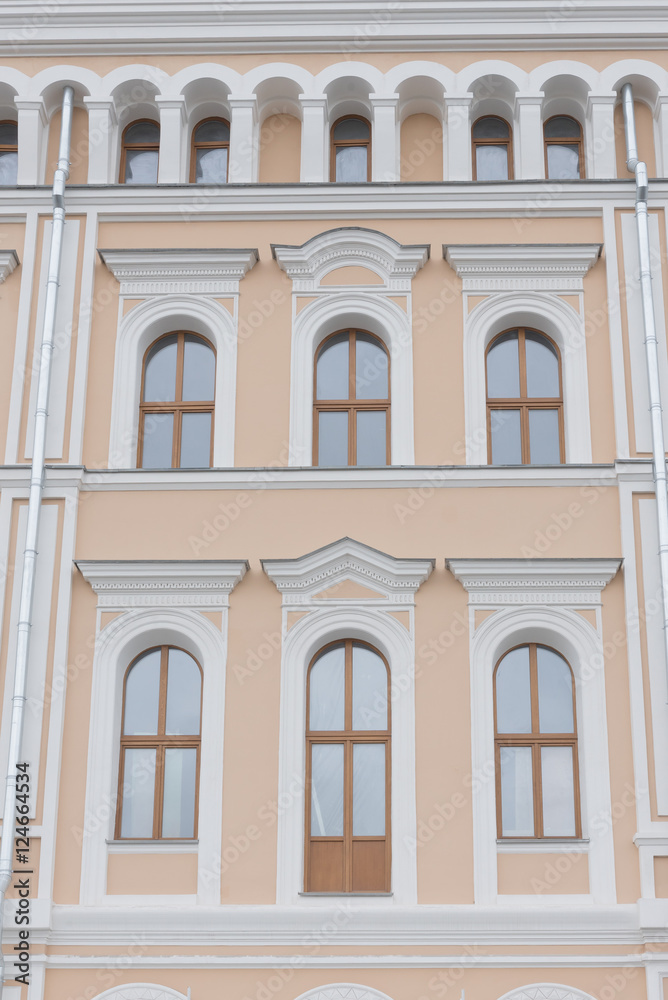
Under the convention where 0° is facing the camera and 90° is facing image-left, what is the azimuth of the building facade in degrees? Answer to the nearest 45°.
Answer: approximately 0°
